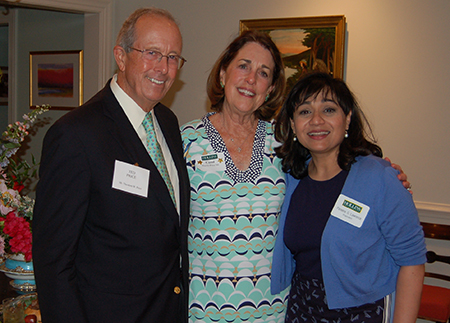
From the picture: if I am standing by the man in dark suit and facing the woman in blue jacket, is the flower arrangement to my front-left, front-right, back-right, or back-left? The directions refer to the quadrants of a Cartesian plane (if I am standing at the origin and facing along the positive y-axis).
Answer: back-left

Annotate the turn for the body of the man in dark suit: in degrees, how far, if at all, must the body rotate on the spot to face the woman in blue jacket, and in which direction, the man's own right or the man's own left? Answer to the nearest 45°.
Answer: approximately 45° to the man's own left

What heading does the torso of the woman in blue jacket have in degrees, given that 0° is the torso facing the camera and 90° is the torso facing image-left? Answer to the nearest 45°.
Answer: approximately 45°

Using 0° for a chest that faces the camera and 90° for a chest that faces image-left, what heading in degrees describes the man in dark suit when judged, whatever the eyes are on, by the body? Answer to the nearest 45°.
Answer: approximately 315°

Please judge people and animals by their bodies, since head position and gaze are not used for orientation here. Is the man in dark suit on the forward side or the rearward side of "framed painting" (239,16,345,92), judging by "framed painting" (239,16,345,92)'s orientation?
on the forward side

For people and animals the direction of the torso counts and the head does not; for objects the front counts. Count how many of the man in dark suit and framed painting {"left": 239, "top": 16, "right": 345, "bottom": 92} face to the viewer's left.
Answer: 0

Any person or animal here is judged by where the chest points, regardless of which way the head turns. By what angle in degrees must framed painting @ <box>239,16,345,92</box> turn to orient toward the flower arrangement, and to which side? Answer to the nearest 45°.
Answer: approximately 45° to its right
